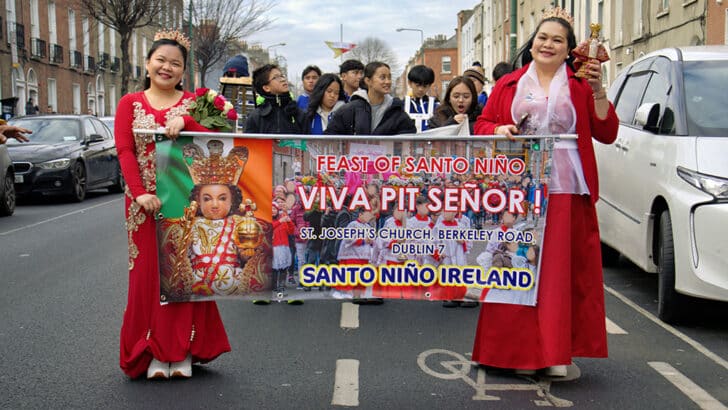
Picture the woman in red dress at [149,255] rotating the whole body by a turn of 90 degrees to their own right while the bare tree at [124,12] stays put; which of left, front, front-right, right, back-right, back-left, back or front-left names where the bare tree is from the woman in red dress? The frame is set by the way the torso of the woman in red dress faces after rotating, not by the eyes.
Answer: right

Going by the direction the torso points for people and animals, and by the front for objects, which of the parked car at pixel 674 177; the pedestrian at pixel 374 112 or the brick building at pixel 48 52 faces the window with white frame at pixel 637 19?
the brick building

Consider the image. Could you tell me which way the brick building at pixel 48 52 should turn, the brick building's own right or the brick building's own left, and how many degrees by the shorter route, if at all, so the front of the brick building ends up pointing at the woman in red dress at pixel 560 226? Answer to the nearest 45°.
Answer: approximately 45° to the brick building's own right

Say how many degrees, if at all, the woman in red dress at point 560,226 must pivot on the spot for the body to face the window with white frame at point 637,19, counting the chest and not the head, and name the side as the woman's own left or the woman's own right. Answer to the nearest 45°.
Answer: approximately 180°

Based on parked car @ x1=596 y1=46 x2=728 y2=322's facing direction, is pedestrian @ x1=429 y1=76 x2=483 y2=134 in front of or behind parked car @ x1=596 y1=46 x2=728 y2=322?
behind

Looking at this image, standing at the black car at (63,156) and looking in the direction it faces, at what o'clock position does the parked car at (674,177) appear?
The parked car is roughly at 10 o'clock from the black car.

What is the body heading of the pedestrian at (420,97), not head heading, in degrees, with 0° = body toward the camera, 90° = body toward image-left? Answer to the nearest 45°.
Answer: approximately 0°

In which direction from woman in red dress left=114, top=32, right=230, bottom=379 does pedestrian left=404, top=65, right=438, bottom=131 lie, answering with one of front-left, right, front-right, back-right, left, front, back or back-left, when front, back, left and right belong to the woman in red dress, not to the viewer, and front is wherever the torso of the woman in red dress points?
back-left
